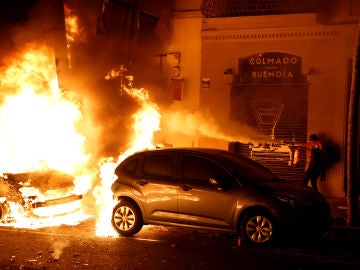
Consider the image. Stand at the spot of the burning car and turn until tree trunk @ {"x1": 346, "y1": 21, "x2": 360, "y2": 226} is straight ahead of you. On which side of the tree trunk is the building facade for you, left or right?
left

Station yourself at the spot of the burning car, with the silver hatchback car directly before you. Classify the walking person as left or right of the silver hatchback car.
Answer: left

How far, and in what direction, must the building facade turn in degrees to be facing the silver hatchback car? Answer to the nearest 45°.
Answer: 0° — it already faces it

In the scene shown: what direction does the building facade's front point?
toward the camera

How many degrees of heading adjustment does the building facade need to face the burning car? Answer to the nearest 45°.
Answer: approximately 45° to its right
